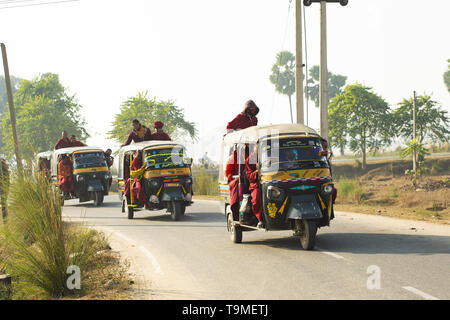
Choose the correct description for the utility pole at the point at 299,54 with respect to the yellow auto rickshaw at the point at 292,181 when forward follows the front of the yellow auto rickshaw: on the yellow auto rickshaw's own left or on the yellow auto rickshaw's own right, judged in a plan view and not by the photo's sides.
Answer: on the yellow auto rickshaw's own left

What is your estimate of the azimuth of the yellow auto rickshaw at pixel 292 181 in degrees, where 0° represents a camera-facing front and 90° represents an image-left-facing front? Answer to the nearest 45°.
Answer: approximately 315°

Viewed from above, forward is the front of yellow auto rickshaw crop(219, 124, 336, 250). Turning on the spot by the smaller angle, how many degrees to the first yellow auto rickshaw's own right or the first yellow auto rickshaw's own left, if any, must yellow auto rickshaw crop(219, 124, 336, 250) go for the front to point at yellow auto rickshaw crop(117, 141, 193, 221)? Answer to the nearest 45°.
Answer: approximately 180°

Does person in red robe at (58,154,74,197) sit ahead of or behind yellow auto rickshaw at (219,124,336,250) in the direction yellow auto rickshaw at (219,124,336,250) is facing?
behind

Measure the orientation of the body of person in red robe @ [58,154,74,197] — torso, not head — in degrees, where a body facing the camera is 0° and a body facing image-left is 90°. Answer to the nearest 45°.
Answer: approximately 315°

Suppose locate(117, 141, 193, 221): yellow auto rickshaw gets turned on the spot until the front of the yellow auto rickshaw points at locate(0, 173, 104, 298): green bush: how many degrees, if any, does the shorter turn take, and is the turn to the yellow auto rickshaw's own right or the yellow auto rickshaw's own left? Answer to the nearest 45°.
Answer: approximately 45° to the yellow auto rickshaw's own right

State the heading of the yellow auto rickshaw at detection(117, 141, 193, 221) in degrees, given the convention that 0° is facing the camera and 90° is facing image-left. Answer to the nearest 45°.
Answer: approximately 315°
